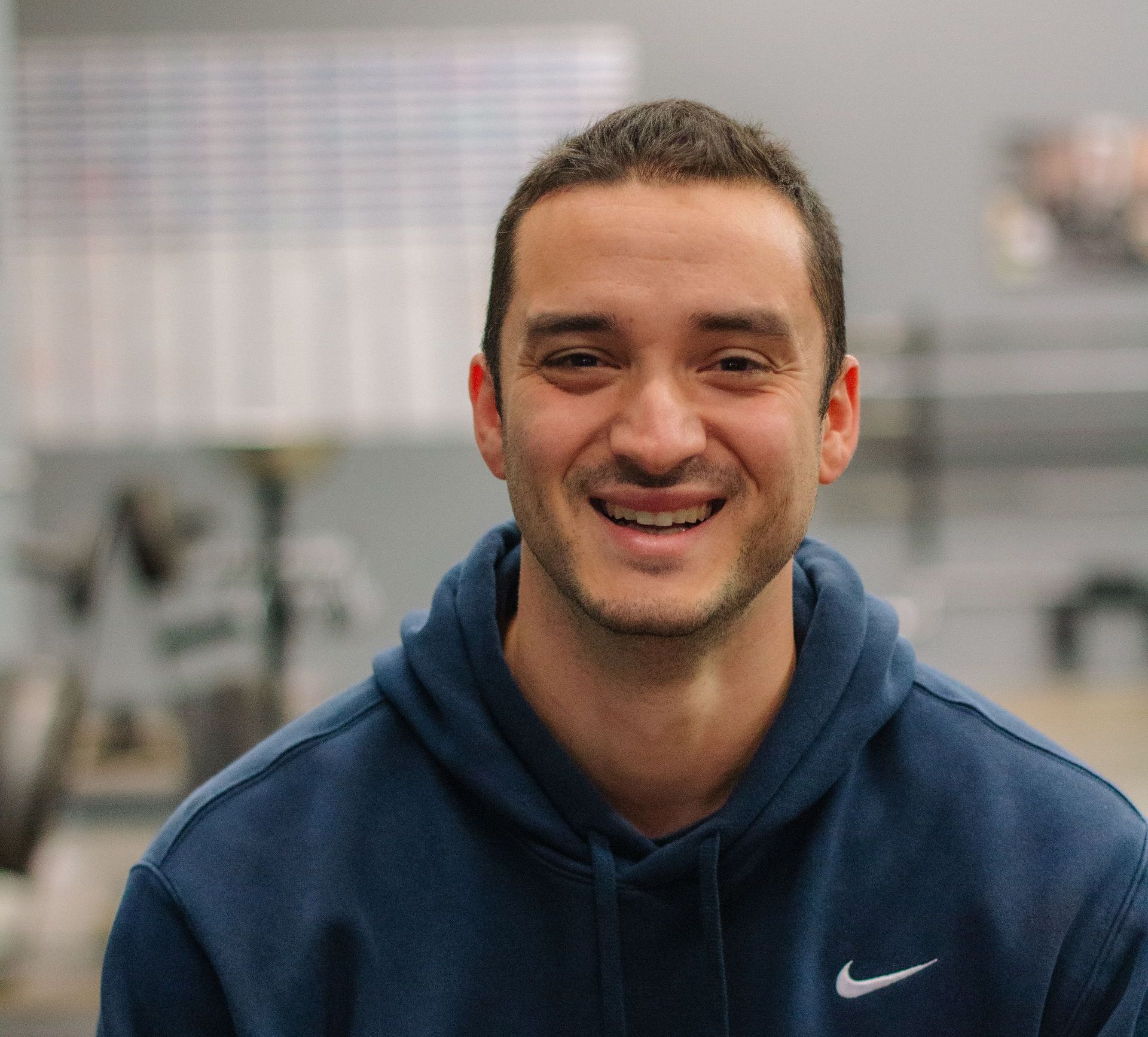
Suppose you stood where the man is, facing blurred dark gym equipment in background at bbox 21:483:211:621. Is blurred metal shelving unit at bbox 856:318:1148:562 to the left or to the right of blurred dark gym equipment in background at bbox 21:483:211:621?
right

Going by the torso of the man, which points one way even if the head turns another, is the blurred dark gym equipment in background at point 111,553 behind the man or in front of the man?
behind

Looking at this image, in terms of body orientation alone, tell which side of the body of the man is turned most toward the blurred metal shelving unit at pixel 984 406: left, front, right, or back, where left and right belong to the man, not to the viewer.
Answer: back

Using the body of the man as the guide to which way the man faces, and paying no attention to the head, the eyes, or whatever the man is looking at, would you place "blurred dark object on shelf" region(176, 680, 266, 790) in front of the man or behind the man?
behind

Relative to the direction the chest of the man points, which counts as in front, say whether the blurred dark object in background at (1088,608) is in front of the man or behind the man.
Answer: behind

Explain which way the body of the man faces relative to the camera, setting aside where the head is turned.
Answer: toward the camera
